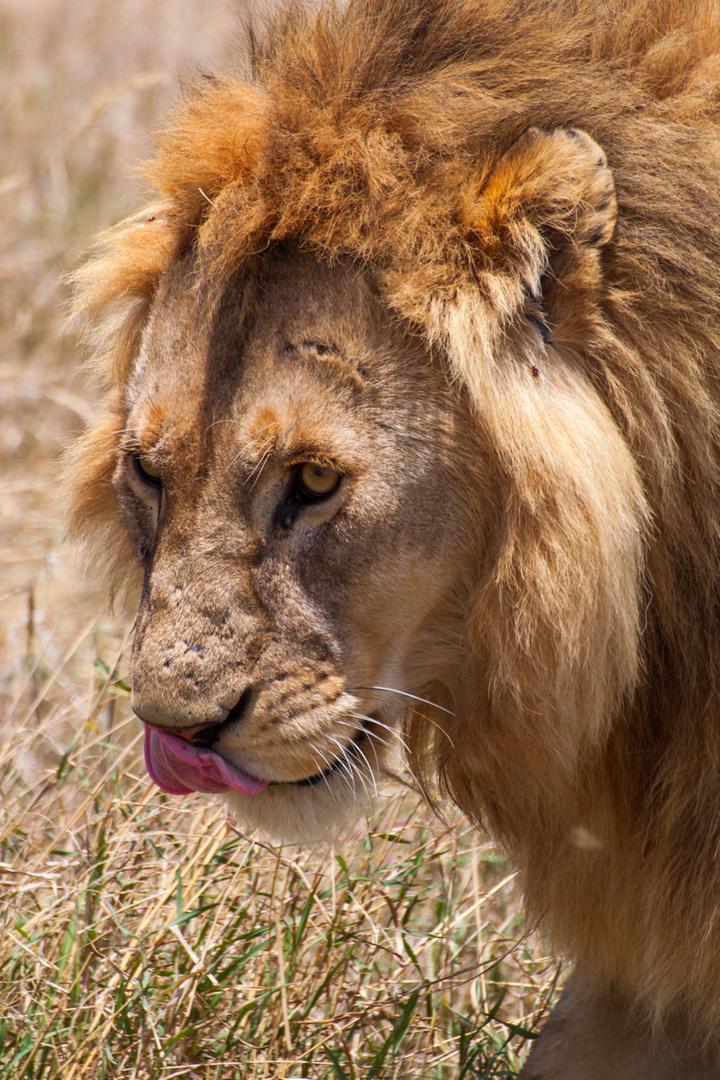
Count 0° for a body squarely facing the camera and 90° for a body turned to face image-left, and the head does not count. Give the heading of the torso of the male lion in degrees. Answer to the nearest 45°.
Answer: approximately 45°
